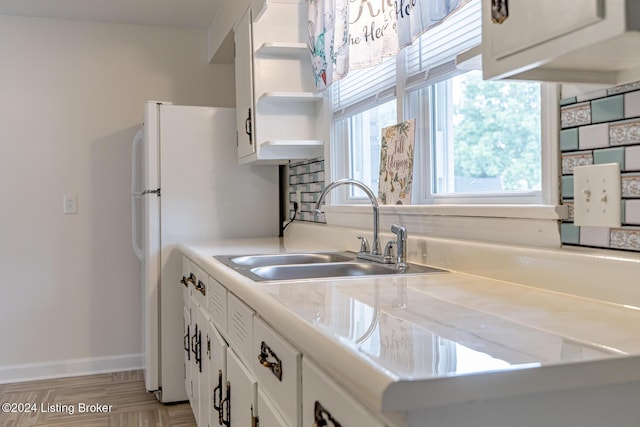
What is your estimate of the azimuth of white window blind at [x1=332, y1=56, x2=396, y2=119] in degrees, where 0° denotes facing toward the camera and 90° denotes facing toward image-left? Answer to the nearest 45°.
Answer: approximately 45°

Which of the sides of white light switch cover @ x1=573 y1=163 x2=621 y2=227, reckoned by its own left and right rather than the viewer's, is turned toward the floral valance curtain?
right

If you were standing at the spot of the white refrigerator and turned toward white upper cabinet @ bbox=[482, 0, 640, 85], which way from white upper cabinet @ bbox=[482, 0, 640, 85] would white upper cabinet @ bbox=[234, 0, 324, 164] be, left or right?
left

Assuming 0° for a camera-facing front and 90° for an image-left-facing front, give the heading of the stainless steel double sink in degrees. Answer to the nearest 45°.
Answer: approximately 90°

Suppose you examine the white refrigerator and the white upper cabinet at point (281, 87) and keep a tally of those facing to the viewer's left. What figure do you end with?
2

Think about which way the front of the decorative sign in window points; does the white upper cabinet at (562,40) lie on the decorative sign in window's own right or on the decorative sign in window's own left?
on the decorative sign in window's own left

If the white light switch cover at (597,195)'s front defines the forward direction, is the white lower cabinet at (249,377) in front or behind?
in front

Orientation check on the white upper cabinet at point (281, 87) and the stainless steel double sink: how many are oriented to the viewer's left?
2

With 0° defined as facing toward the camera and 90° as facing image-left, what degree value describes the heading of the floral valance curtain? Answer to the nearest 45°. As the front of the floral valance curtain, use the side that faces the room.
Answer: approximately 45°
